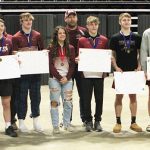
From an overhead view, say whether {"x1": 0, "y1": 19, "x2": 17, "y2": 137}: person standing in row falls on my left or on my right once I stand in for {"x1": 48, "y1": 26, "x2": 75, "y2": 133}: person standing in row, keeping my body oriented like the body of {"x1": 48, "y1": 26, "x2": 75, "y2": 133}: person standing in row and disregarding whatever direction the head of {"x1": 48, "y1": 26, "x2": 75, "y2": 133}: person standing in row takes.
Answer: on my right

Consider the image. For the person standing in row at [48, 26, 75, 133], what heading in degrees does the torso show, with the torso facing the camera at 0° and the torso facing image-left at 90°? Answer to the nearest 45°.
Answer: approximately 0°

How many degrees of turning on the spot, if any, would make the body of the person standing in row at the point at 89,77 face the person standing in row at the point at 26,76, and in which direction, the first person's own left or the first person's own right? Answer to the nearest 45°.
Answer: approximately 90° to the first person's own right

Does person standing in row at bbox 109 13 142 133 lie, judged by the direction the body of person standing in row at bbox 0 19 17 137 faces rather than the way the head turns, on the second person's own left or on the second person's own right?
on the second person's own left

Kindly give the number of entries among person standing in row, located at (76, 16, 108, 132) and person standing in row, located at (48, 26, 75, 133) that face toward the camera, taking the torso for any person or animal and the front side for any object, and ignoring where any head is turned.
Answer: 2
